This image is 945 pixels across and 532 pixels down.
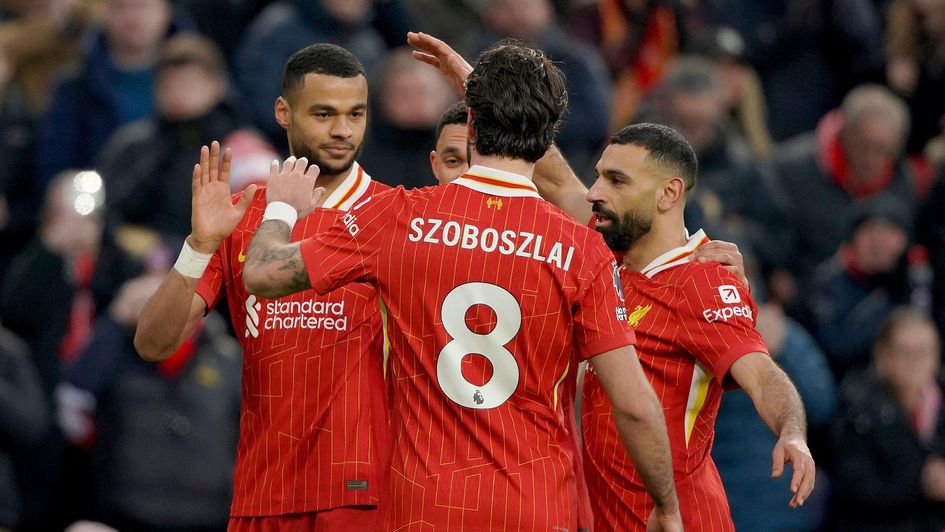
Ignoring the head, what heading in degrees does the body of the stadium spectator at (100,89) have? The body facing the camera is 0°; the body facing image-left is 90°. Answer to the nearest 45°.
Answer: approximately 0°

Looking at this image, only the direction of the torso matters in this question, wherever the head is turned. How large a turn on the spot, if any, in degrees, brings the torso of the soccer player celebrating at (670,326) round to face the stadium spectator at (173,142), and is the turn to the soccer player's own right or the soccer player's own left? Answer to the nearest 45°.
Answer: approximately 90° to the soccer player's own right

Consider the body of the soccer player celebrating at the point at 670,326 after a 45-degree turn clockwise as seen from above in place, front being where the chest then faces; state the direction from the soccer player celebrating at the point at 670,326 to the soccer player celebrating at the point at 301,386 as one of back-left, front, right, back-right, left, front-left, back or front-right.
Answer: front

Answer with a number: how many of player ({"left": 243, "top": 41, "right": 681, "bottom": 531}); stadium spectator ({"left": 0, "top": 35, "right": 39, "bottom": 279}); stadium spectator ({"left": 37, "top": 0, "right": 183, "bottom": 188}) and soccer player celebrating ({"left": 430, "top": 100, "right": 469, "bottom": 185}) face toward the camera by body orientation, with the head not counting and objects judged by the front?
3

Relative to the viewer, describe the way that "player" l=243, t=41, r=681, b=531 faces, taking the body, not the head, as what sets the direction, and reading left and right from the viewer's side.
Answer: facing away from the viewer

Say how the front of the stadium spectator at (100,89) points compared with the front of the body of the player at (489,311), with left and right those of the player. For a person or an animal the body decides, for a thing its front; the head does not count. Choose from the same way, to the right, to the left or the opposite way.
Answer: the opposite way
